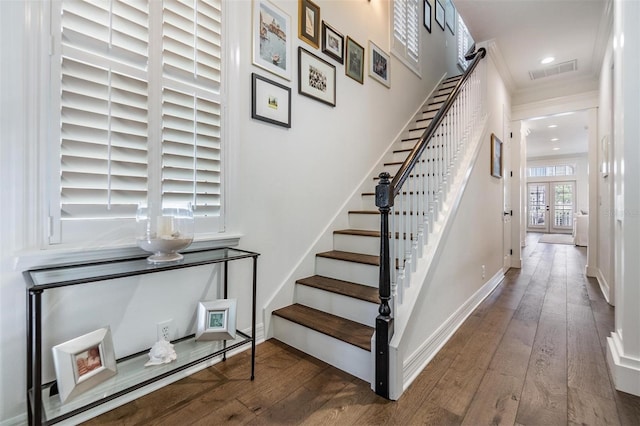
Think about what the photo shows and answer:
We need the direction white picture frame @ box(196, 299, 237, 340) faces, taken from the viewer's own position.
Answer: facing the viewer

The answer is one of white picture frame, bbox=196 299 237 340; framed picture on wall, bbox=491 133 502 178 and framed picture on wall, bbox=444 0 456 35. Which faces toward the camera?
the white picture frame

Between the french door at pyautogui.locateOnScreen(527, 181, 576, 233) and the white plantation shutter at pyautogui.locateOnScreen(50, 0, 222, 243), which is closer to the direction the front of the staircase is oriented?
the white plantation shutter

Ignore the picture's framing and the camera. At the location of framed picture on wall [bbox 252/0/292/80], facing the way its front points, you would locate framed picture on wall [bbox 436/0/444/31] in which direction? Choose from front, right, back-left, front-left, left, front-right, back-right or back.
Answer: left

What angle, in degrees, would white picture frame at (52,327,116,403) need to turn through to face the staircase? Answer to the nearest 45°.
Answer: approximately 45° to its left

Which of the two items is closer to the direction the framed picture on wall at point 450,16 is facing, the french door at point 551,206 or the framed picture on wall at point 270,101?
the french door

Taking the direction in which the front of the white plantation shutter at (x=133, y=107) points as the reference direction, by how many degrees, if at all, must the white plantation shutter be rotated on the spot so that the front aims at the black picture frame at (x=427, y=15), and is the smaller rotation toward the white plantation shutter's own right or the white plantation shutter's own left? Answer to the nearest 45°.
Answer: approximately 45° to the white plantation shutter's own left

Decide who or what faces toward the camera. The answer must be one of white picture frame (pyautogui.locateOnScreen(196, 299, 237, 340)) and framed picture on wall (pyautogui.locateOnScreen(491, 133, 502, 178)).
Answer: the white picture frame

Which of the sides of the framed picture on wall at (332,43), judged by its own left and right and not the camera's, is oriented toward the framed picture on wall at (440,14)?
left

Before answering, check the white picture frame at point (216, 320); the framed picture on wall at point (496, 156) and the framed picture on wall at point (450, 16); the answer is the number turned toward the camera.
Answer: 1

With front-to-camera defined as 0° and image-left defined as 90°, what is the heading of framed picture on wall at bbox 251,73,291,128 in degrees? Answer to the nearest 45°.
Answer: approximately 315°
